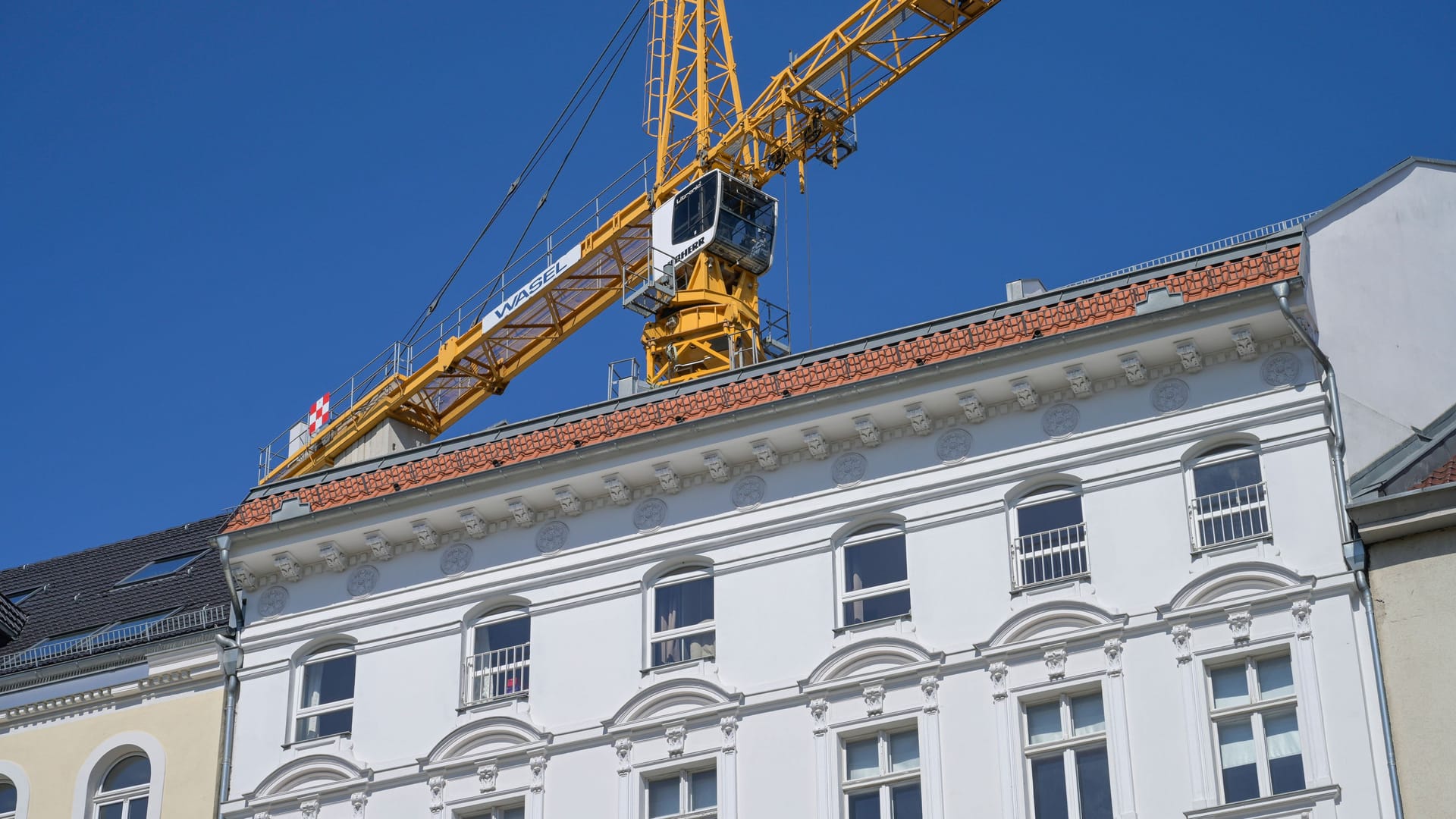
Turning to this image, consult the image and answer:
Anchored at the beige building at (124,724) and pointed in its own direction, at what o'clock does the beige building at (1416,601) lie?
the beige building at (1416,601) is roughly at 9 o'clock from the beige building at (124,724).

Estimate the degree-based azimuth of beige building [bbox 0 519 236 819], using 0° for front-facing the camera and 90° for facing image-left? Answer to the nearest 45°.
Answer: approximately 45°

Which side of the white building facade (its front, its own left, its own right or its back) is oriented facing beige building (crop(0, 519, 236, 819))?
right

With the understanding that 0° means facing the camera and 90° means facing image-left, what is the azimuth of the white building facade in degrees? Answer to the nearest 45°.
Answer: approximately 45°

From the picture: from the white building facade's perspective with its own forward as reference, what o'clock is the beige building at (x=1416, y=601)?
The beige building is roughly at 8 o'clock from the white building facade.

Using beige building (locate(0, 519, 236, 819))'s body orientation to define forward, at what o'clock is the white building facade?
The white building facade is roughly at 9 o'clock from the beige building.

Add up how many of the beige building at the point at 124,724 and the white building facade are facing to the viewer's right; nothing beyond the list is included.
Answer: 0

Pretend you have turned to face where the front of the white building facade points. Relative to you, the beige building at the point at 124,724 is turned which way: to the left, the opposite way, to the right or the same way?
the same way
